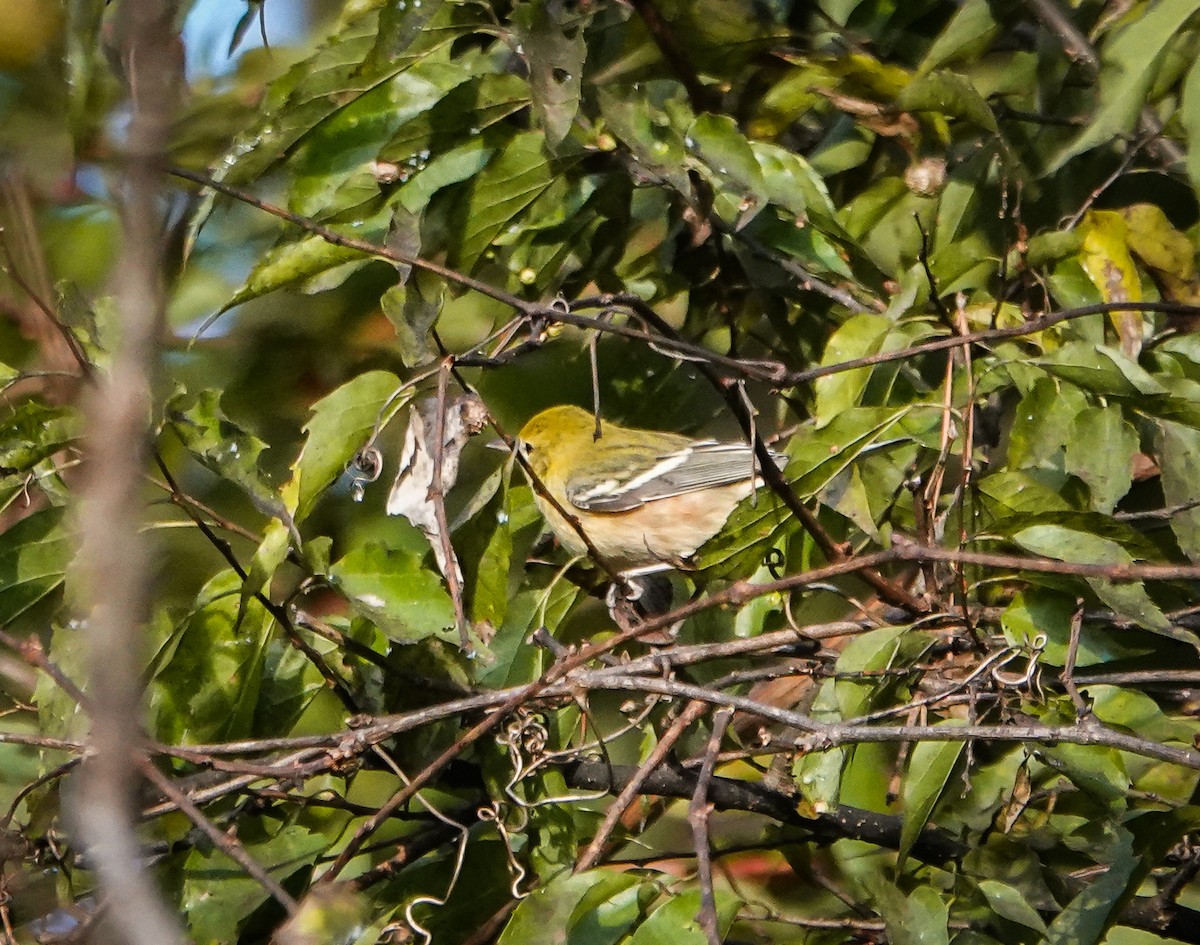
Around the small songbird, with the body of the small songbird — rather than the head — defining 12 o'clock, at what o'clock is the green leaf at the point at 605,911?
The green leaf is roughly at 9 o'clock from the small songbird.

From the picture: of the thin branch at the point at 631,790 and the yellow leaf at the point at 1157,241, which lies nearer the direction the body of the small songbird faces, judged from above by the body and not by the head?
the thin branch

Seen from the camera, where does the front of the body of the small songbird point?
to the viewer's left

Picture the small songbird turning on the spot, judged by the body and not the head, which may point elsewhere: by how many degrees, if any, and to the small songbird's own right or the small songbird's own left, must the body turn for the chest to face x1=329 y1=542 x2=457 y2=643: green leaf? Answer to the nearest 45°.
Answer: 0° — it already faces it
